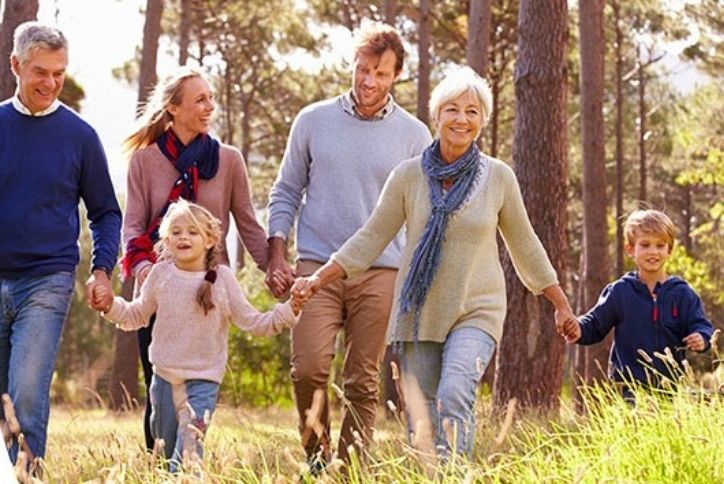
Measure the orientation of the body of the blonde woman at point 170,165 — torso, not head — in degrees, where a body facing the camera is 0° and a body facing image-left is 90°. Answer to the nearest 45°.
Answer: approximately 0°

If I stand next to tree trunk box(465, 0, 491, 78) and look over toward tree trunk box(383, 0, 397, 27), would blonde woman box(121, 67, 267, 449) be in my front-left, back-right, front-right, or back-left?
back-left

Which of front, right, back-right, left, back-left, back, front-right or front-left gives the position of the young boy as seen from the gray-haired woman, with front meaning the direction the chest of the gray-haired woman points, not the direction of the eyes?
back-left

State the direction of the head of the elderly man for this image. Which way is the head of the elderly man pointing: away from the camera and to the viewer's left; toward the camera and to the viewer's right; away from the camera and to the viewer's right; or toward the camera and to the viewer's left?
toward the camera and to the viewer's right

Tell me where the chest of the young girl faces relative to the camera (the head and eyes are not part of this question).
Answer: toward the camera

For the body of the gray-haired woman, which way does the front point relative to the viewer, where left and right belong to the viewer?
facing the viewer

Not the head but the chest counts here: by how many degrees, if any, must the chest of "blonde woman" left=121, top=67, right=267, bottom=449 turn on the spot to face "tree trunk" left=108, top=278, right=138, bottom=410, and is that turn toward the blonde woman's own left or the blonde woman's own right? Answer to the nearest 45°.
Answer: approximately 180°

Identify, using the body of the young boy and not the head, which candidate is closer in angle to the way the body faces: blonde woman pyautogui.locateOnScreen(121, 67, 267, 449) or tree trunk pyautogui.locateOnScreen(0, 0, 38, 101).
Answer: the blonde woman

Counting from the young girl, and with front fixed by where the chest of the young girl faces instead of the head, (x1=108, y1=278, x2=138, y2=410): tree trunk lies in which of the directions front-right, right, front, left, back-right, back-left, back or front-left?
back

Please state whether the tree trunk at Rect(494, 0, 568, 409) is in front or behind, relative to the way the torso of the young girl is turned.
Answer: behind

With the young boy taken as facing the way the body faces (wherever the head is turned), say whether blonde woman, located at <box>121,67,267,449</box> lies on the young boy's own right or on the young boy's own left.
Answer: on the young boy's own right

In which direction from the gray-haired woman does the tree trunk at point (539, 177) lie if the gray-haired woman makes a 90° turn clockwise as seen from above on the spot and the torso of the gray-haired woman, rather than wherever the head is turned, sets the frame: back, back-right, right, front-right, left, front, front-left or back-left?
right

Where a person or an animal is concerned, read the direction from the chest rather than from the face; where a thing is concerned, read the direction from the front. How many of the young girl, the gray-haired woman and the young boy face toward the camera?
3
